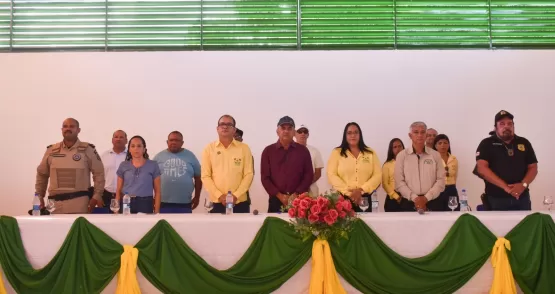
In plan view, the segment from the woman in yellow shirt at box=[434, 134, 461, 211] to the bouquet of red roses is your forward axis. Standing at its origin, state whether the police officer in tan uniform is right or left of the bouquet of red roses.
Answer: right

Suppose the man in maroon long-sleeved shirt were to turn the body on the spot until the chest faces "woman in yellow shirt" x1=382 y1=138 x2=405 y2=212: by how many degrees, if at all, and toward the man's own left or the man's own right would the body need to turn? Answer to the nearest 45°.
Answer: approximately 135° to the man's own left

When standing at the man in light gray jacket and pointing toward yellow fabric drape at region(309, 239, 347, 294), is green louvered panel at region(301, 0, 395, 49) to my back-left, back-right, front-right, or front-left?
back-right

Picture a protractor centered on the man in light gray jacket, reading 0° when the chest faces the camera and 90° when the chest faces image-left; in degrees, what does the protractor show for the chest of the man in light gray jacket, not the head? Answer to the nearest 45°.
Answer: approximately 0°

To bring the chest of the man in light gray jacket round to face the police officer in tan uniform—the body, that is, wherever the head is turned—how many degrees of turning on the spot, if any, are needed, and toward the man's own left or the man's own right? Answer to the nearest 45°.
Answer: approximately 90° to the man's own right

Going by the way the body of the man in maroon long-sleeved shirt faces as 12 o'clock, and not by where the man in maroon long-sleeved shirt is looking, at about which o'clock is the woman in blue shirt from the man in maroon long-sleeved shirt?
The woman in blue shirt is roughly at 3 o'clock from the man in maroon long-sleeved shirt.
